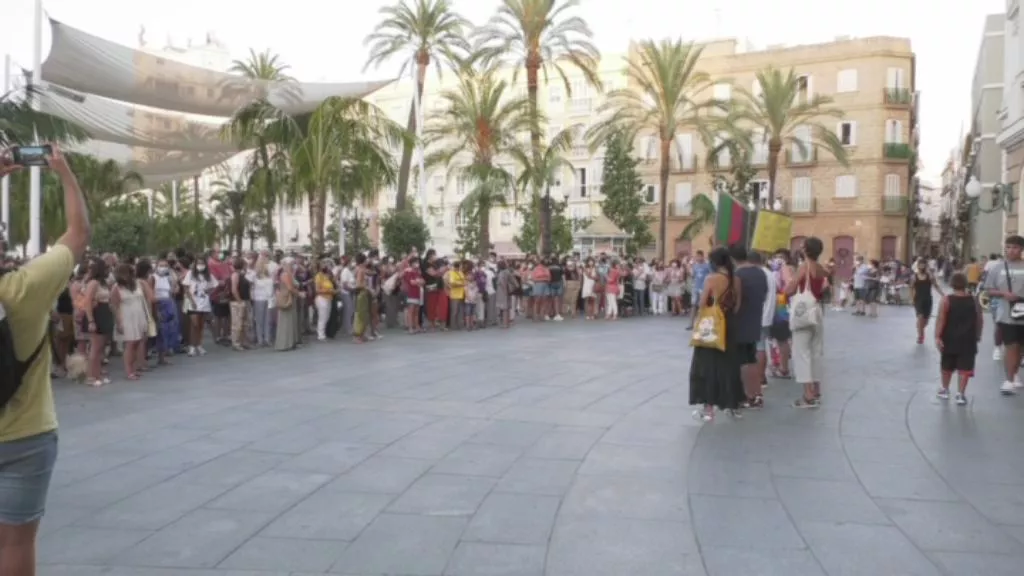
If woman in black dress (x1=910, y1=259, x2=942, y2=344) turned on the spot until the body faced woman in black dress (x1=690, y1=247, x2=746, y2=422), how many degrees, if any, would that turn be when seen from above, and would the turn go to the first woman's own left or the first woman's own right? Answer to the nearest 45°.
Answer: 0° — they already face them

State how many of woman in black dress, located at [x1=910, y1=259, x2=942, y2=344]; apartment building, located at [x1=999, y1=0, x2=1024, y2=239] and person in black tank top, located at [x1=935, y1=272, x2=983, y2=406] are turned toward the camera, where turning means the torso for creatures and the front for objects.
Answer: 1

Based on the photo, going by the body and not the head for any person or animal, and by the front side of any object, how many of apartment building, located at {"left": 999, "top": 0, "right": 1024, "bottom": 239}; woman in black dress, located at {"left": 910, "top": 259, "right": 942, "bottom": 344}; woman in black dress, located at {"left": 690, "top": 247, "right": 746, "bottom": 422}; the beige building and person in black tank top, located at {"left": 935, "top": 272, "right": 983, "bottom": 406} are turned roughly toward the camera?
2

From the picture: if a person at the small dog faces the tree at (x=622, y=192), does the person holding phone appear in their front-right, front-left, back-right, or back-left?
back-right

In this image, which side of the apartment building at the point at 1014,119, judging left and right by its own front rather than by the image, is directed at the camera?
left

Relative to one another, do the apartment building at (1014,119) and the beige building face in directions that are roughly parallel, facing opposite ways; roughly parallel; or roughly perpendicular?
roughly perpendicular

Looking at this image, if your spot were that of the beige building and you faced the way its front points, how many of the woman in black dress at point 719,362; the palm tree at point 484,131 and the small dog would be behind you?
0

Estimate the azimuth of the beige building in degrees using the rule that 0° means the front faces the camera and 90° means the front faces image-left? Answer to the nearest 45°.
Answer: approximately 0°

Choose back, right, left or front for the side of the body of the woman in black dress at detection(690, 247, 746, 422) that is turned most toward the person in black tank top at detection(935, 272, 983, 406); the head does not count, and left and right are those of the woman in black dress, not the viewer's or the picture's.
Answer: right

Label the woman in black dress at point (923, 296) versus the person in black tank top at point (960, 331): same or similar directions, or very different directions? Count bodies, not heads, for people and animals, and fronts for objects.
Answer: very different directions

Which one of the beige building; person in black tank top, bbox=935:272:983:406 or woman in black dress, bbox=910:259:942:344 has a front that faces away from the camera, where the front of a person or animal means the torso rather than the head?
the person in black tank top

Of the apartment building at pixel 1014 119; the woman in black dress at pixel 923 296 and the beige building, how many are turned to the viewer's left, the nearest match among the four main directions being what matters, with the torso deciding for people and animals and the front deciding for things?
1

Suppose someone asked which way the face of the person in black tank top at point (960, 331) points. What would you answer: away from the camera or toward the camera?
away from the camera

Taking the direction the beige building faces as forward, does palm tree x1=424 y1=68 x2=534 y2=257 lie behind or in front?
in front

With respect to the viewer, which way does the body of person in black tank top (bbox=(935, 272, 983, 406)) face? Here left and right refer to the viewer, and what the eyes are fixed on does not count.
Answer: facing away from the viewer

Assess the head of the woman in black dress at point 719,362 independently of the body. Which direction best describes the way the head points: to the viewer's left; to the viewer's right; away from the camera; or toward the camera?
away from the camera

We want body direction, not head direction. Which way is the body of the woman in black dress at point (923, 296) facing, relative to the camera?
toward the camera
